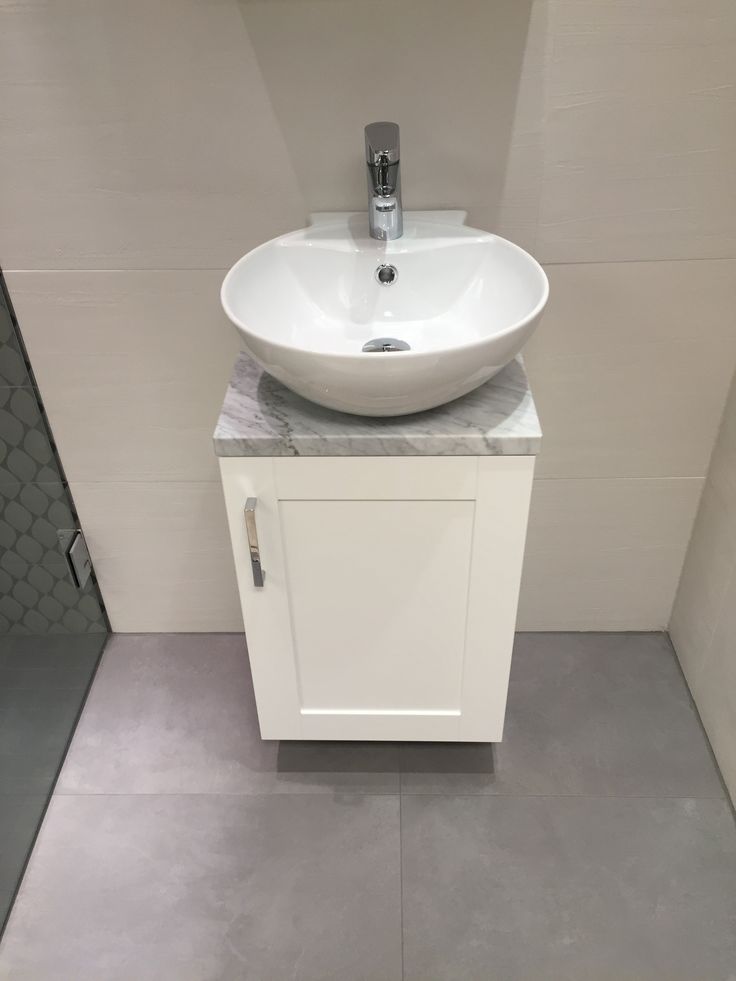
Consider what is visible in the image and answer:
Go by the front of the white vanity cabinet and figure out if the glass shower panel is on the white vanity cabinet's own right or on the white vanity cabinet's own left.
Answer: on the white vanity cabinet's own right

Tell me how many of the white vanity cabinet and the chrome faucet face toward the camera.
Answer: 2

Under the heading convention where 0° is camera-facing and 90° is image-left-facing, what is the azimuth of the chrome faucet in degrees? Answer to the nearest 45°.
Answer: approximately 0°

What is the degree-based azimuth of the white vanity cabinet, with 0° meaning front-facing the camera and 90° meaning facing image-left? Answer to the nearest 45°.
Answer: approximately 0°
